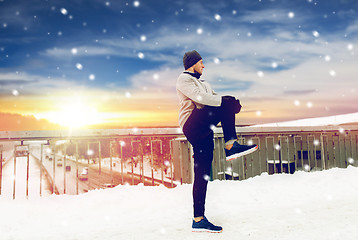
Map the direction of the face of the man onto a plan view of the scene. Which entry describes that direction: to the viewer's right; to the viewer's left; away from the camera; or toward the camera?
to the viewer's right

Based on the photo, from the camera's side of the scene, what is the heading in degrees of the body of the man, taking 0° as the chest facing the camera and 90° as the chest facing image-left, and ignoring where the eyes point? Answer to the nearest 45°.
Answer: approximately 270°

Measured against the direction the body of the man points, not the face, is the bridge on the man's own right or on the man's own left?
on the man's own left
